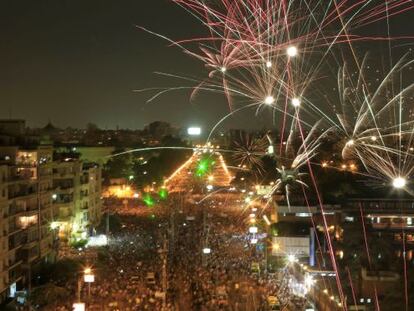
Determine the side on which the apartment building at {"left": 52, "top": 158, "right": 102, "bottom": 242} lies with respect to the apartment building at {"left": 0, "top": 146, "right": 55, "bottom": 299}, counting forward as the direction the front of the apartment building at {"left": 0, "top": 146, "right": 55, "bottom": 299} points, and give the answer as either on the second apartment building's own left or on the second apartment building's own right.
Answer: on the second apartment building's own left

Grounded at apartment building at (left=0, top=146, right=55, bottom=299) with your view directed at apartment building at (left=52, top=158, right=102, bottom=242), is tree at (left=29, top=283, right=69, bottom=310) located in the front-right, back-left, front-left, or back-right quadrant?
back-right

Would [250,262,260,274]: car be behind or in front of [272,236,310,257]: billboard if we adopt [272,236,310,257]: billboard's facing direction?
in front

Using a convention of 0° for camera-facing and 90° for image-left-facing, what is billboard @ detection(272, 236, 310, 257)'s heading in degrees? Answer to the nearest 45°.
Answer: approximately 0°

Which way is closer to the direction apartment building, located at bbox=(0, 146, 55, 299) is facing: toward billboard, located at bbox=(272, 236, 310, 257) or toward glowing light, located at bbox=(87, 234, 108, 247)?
the billboard

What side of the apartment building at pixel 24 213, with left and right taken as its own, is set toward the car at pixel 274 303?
front

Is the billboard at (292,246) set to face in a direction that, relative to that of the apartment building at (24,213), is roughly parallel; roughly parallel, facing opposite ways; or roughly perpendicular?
roughly perpendicular

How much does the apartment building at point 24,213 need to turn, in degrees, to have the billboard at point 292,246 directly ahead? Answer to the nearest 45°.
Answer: approximately 45° to its left

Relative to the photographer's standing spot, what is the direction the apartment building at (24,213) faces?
facing the viewer and to the right of the viewer

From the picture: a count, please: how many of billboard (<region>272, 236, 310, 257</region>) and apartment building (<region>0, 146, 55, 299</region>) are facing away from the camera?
0

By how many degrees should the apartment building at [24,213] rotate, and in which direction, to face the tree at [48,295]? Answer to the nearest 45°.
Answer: approximately 45° to its right

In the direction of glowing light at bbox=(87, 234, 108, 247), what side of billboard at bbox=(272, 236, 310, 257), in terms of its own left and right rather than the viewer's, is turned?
right
